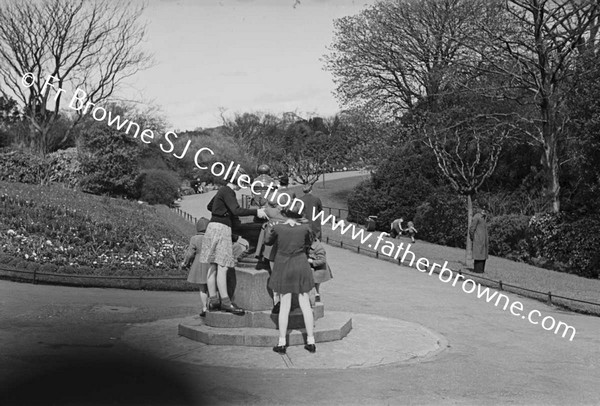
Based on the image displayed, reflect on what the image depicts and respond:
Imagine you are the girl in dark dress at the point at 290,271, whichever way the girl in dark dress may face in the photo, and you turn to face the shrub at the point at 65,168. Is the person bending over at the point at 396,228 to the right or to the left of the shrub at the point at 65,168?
right

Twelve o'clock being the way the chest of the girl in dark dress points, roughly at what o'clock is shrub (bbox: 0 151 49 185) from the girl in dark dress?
The shrub is roughly at 11 o'clock from the girl in dark dress.

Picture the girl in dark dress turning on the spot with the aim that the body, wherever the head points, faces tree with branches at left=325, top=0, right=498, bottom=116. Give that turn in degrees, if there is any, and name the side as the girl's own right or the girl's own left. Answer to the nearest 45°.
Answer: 0° — they already face it

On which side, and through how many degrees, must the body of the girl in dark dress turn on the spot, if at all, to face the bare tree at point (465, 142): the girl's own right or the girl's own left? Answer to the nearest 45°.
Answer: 0° — they already face it

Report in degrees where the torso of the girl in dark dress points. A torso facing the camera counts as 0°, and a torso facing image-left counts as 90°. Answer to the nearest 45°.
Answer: approximately 180°

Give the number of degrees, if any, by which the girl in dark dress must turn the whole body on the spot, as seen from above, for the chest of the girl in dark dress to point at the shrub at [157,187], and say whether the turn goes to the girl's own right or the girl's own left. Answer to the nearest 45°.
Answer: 0° — they already face it

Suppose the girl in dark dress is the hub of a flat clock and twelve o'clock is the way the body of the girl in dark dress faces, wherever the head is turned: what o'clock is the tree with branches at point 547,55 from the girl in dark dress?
The tree with branches is roughly at 1 o'clock from the girl in dark dress.
